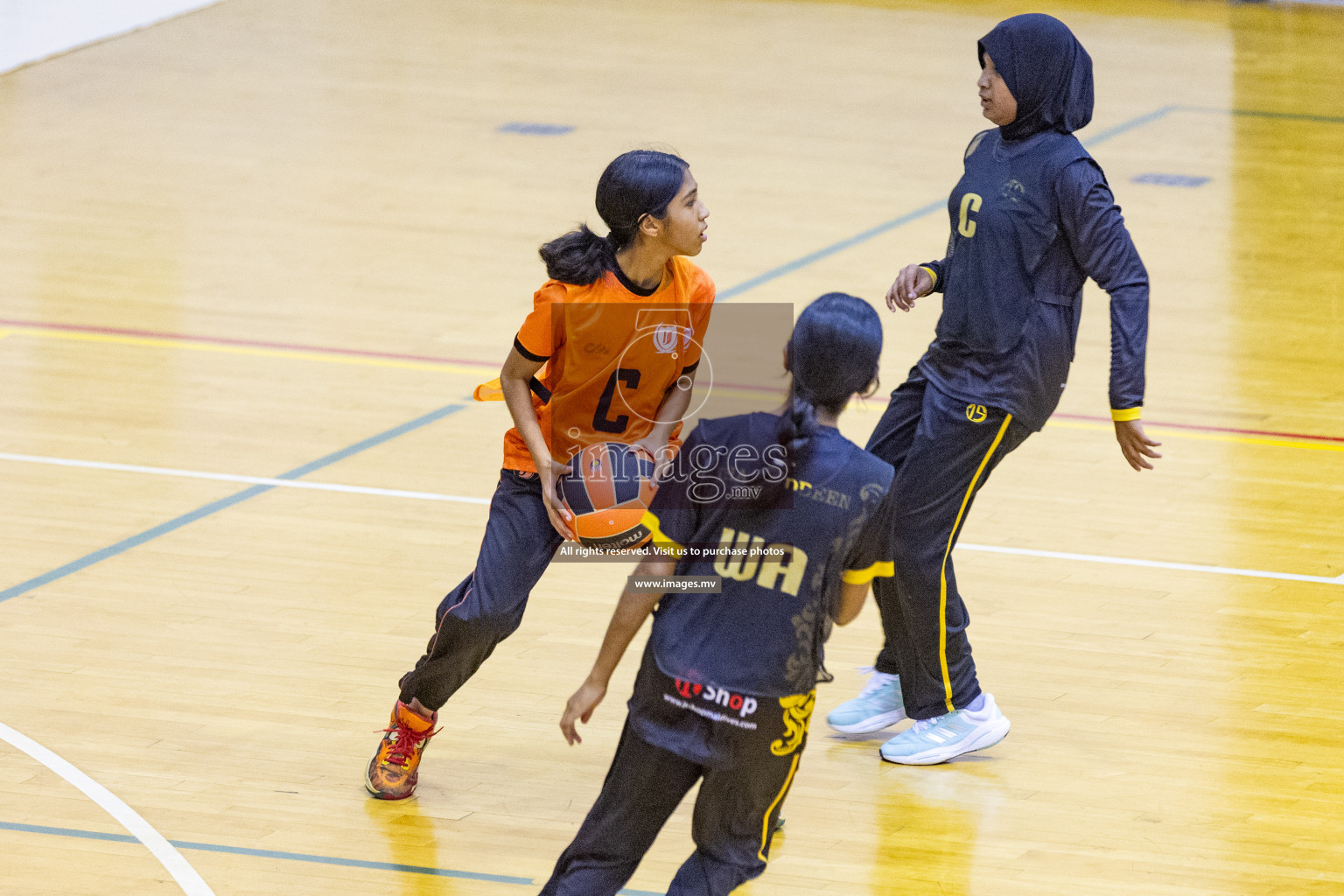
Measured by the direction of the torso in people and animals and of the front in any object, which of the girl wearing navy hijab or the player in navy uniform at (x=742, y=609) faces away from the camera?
the player in navy uniform

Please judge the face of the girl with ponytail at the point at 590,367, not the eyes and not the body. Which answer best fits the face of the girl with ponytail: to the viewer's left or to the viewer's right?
to the viewer's right

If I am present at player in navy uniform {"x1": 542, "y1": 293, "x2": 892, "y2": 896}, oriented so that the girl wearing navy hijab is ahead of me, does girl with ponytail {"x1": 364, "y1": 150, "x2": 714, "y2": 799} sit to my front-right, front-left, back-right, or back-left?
front-left

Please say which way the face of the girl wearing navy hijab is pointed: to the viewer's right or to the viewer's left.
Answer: to the viewer's left

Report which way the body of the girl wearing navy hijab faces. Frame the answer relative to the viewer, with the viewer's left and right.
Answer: facing the viewer and to the left of the viewer

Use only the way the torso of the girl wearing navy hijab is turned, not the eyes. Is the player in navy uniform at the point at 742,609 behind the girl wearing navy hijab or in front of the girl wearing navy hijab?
in front

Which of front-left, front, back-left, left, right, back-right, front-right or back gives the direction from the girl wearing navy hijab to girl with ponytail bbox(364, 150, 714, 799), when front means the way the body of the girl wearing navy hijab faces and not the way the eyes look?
front

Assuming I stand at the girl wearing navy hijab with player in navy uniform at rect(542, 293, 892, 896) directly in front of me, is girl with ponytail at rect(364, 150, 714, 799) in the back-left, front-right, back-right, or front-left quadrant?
front-right

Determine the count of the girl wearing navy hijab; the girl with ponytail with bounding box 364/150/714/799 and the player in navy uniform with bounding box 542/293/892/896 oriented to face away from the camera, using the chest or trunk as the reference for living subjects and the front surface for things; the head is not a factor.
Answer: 1

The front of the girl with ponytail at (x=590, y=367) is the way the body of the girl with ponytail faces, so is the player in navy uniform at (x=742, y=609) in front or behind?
in front

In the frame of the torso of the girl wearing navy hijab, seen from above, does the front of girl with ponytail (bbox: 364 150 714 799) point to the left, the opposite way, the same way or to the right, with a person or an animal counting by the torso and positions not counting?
to the left

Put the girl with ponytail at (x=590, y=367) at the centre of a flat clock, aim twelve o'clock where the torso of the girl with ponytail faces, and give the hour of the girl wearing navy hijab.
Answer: The girl wearing navy hijab is roughly at 10 o'clock from the girl with ponytail.

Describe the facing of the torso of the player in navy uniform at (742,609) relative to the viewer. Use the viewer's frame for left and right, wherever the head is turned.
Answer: facing away from the viewer

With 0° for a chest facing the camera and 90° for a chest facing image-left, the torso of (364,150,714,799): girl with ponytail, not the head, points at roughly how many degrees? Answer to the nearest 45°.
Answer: approximately 315°

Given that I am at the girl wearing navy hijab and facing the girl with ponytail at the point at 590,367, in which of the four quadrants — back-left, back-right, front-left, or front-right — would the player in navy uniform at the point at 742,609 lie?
front-left

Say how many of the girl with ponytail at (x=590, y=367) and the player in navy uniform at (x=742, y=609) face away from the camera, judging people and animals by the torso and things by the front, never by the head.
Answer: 1

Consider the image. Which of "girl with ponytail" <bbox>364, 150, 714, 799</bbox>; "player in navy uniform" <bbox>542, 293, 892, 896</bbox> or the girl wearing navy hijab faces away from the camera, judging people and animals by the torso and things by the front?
the player in navy uniform

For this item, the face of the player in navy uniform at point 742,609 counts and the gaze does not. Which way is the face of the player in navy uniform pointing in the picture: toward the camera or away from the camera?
away from the camera
